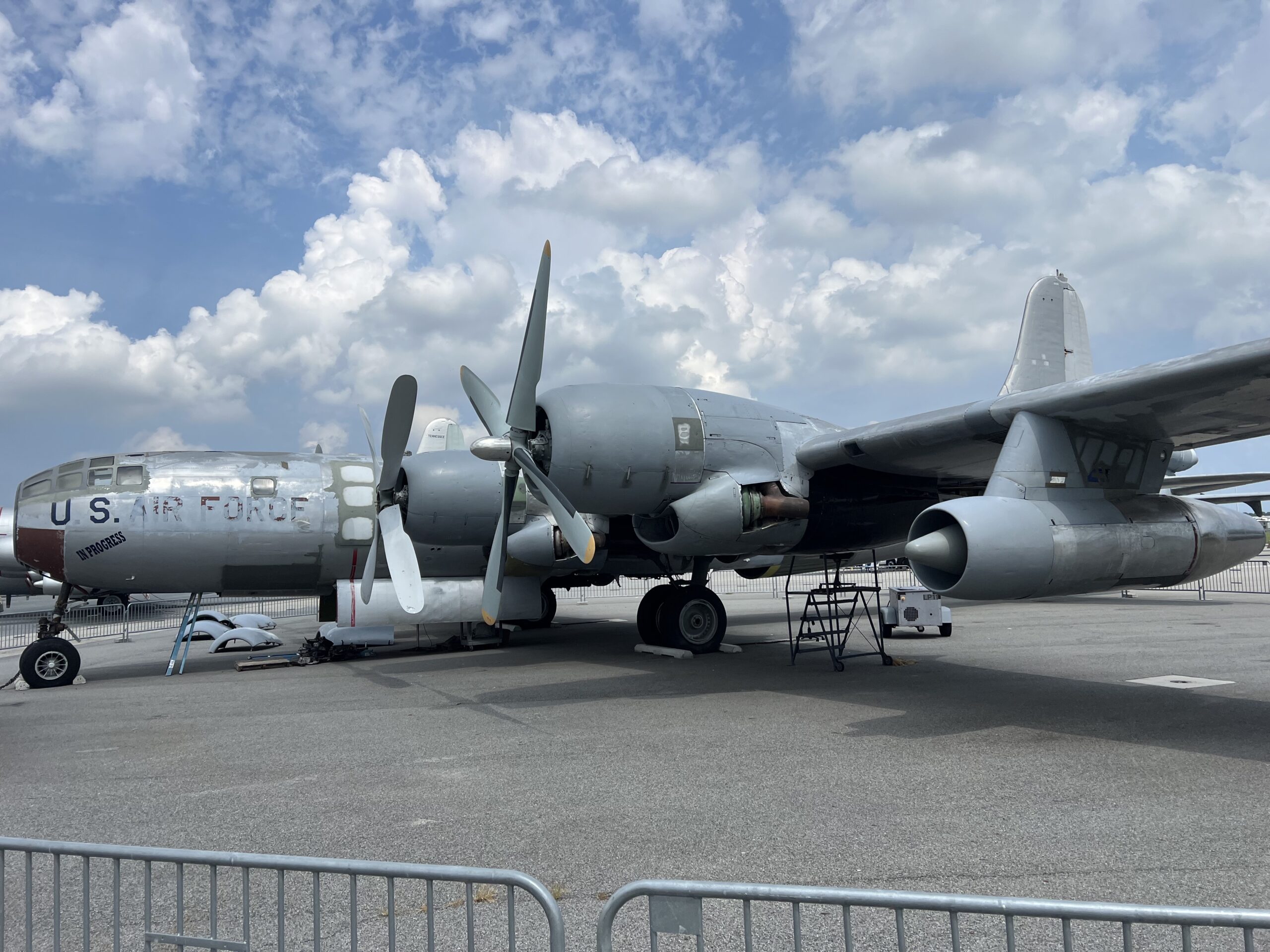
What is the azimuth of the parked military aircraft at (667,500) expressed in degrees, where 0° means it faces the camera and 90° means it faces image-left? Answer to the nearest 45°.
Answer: approximately 45°

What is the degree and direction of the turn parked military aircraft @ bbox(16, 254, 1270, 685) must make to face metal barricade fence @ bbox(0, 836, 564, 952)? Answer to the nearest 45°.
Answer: approximately 45° to its left

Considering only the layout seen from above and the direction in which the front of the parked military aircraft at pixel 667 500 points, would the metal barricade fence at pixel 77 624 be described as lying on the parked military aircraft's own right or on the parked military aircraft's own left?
on the parked military aircraft's own right

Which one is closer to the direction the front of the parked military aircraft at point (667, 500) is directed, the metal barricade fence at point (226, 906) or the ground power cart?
the metal barricade fence

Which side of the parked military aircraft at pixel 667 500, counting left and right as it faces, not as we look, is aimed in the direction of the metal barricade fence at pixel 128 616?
right

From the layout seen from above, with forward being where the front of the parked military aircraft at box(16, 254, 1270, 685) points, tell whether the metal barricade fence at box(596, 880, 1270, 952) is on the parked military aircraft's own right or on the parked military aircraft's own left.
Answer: on the parked military aircraft's own left

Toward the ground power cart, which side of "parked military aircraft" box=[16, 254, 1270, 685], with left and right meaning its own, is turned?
back

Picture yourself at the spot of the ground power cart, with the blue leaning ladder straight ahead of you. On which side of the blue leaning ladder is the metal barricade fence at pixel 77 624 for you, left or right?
right
